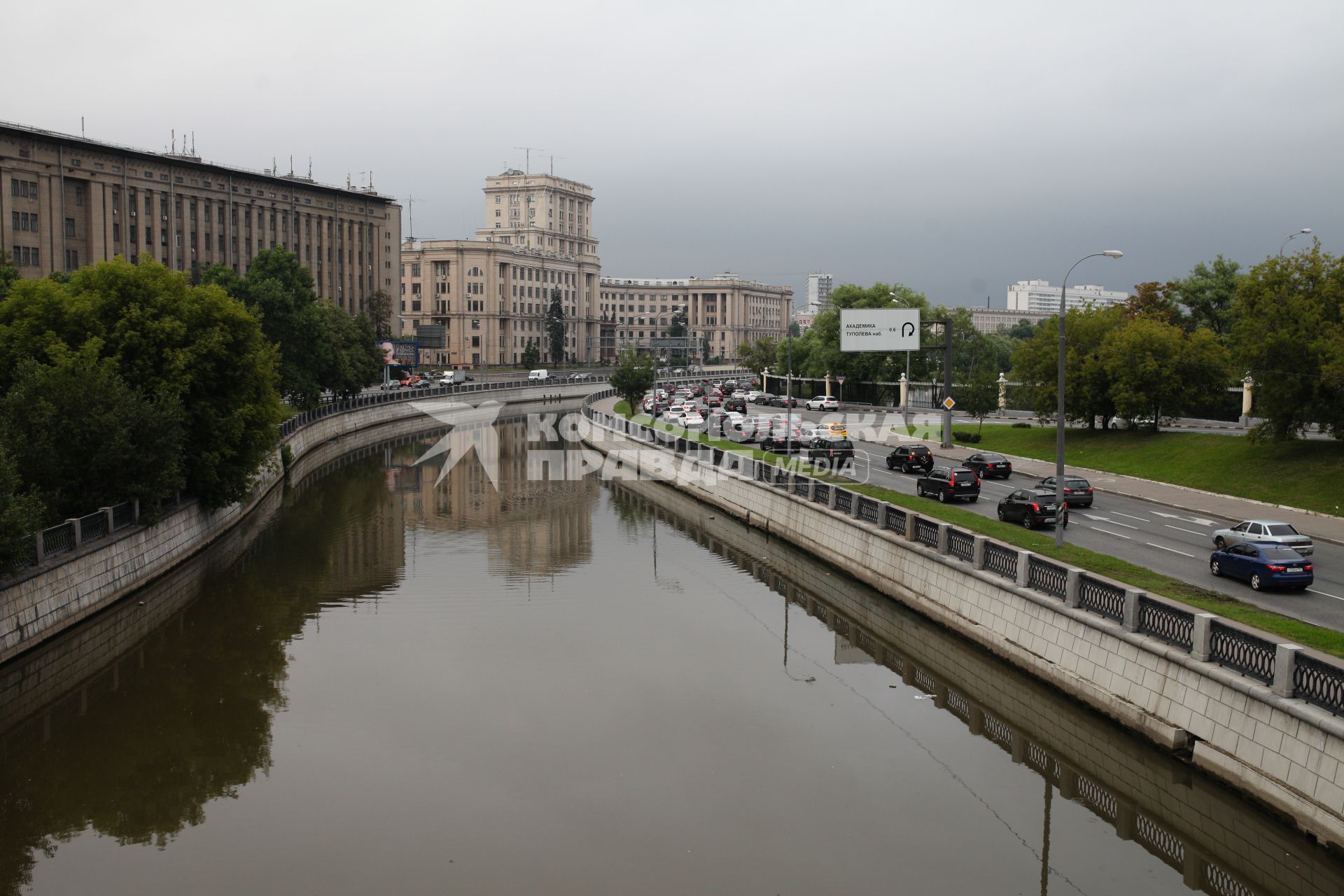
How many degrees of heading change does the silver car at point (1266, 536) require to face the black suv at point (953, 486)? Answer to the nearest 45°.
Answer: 0° — it already faces it

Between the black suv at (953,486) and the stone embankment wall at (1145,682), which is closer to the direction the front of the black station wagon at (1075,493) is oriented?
the black suv

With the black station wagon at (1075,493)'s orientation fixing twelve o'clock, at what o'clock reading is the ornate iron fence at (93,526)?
The ornate iron fence is roughly at 9 o'clock from the black station wagon.

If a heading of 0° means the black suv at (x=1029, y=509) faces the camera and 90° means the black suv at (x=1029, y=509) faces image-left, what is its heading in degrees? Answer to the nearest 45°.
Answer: approximately 135°

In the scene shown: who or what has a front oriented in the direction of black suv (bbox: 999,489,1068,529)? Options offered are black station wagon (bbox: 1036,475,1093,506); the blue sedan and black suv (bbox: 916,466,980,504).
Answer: the blue sedan

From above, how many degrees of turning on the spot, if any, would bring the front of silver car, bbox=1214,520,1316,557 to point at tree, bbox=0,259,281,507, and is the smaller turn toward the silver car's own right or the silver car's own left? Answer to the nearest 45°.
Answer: approximately 45° to the silver car's own left

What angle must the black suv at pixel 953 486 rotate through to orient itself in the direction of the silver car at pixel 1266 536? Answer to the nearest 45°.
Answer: approximately 180°

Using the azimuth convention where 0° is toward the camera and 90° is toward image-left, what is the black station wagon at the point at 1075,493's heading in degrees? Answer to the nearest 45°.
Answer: approximately 135°

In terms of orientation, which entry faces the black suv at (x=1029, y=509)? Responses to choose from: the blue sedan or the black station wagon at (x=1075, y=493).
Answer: the blue sedan

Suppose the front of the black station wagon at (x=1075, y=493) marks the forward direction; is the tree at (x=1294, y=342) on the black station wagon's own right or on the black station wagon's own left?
on the black station wagon's own right

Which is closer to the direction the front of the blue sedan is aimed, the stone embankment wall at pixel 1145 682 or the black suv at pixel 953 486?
the black suv

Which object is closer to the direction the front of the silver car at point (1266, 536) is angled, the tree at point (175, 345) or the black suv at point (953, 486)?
the black suv

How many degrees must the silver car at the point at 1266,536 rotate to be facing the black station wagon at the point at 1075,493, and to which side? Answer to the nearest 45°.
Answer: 0° — it already faces it

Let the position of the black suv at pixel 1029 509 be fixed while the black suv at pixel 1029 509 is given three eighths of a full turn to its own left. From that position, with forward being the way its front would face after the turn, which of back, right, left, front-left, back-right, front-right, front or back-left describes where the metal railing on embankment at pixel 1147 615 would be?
front

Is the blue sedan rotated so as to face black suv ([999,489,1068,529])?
yes

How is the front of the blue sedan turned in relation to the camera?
facing away from the viewer and to the left of the viewer

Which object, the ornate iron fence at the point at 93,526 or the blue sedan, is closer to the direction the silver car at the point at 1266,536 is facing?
the ornate iron fence
